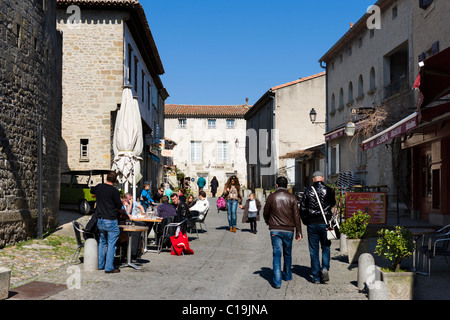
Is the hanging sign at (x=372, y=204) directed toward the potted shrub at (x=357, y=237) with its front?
yes

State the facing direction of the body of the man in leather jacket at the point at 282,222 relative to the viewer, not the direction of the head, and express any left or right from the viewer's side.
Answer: facing away from the viewer

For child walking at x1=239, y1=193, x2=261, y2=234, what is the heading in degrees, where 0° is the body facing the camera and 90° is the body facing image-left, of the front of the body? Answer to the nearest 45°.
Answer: approximately 0°

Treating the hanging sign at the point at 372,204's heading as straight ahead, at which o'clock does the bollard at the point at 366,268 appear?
The bollard is roughly at 12 o'clock from the hanging sign.

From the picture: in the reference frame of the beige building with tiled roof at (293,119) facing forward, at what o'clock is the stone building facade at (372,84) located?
the stone building facade at (372,84) is roughly at 10 o'clock from the beige building with tiled roof at (293,119).

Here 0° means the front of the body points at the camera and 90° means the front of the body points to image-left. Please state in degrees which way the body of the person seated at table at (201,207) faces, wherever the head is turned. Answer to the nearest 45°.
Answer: approximately 45°

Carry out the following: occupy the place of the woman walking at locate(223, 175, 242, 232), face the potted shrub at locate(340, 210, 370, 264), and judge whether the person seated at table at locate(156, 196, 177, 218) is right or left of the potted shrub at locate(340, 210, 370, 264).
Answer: right

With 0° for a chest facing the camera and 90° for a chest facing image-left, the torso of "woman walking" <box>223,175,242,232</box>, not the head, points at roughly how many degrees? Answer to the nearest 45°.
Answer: approximately 0°

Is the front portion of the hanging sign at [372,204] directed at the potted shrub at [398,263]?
yes

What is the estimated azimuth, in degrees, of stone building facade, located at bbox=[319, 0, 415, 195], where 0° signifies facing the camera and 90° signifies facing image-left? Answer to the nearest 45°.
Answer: approximately 45°

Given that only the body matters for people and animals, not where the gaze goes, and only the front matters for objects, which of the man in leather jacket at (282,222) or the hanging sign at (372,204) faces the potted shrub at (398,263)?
the hanging sign
